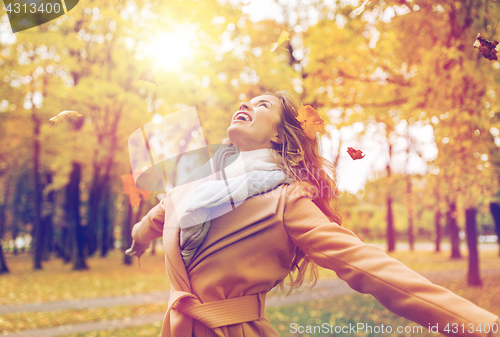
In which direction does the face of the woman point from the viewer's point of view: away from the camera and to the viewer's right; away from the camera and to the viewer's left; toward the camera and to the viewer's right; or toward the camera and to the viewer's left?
toward the camera and to the viewer's left

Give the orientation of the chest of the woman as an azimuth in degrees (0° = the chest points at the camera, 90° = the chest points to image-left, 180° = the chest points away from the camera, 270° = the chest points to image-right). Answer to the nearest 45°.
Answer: approximately 45°

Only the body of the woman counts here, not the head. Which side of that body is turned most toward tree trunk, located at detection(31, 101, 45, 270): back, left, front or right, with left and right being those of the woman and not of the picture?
right

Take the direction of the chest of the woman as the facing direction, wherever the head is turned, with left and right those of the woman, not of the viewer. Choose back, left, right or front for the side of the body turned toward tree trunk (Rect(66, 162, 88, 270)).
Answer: right

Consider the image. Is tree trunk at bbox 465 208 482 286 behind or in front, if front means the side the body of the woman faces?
behind

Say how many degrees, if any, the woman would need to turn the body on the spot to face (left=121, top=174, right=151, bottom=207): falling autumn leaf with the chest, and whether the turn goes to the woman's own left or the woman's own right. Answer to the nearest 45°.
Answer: approximately 90° to the woman's own right
